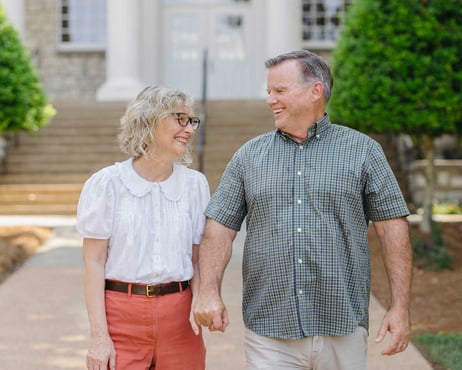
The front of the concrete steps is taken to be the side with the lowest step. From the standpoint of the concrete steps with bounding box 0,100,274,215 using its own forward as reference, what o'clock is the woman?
The woman is roughly at 12 o'clock from the concrete steps.

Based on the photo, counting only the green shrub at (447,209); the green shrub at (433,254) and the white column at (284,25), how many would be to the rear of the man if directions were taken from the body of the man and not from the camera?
3

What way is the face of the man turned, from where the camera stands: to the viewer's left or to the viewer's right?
to the viewer's left

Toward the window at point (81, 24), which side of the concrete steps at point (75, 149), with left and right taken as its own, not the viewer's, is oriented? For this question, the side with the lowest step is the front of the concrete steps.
back

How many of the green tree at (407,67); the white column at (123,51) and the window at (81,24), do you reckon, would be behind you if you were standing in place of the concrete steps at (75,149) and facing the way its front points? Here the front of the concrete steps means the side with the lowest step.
2

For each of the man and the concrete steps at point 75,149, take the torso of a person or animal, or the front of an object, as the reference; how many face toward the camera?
2

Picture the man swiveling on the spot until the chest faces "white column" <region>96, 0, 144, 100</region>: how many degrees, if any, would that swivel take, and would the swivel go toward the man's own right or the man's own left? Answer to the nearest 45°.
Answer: approximately 180°

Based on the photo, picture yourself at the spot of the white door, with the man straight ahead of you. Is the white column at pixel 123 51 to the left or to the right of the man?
right

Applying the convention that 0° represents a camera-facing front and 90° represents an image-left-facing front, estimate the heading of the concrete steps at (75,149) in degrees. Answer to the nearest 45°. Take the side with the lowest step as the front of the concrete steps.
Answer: approximately 0°

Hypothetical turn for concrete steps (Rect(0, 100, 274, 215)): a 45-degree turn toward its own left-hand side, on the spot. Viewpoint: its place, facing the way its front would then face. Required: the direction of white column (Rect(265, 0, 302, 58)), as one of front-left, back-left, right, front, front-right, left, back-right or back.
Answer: left
